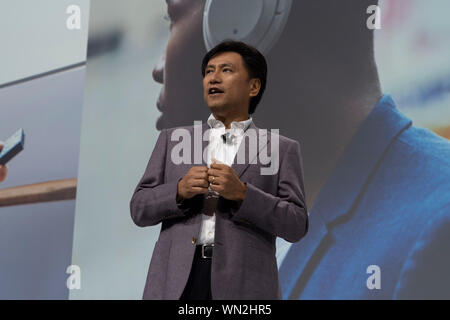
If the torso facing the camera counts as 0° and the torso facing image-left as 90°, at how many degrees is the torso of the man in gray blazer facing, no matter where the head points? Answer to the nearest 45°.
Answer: approximately 0°
